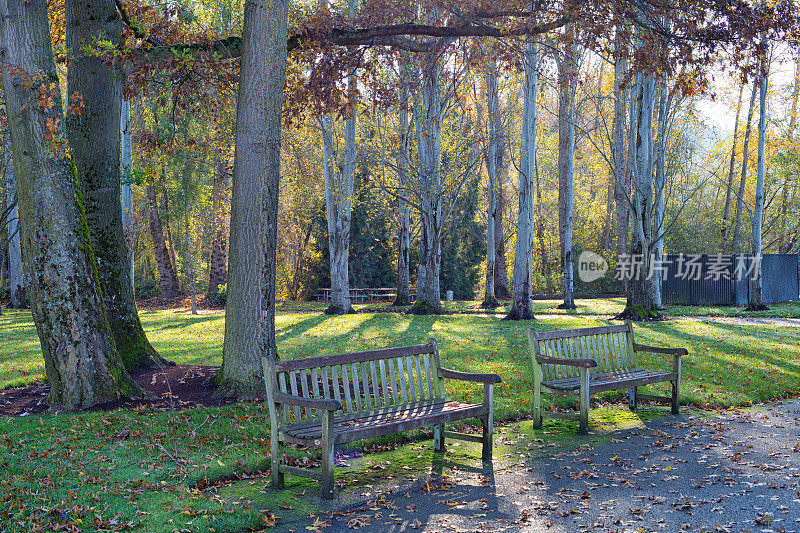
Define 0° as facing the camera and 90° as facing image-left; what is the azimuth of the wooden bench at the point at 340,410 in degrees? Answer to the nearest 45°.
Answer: approximately 315°

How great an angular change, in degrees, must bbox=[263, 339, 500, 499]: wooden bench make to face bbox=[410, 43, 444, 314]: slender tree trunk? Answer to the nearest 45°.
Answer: approximately 135° to its left

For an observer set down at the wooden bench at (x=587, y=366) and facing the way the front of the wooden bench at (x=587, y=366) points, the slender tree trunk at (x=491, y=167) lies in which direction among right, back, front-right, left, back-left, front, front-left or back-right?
back-left

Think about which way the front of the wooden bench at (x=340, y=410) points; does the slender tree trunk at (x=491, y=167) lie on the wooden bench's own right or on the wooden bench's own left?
on the wooden bench's own left

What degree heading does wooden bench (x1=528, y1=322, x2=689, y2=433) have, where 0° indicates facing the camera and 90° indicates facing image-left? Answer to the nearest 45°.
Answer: approximately 315°

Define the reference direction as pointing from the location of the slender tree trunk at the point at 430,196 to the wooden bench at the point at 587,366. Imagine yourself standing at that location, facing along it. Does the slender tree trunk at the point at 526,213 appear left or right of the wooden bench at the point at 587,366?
left

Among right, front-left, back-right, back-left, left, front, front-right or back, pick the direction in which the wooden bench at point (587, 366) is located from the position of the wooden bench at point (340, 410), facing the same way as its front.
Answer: left

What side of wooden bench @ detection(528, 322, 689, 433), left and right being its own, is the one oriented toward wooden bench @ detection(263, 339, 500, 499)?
right

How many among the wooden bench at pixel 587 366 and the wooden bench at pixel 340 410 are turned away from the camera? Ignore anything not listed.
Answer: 0

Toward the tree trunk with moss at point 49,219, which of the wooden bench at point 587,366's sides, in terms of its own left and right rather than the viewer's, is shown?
right

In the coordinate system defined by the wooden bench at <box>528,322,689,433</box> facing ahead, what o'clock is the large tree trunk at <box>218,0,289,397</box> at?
The large tree trunk is roughly at 4 o'clock from the wooden bench.

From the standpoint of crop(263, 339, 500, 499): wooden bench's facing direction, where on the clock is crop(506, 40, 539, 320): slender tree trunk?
The slender tree trunk is roughly at 8 o'clock from the wooden bench.
